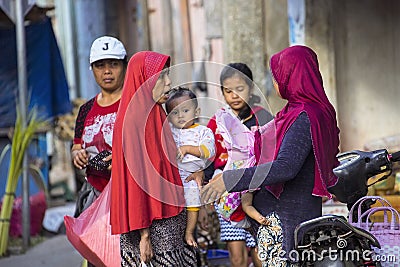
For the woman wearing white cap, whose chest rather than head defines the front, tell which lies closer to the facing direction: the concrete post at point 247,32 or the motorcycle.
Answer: the motorcycle

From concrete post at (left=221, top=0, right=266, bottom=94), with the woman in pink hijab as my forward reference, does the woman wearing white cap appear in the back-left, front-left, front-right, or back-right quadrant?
front-right

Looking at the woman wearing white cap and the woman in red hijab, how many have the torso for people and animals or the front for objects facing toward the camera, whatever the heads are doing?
1

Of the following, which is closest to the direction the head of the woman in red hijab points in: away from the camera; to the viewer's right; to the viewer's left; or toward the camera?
to the viewer's right

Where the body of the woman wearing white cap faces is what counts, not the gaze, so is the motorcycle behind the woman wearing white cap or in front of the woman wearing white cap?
in front

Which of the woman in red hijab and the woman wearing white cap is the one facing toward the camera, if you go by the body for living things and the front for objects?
the woman wearing white cap

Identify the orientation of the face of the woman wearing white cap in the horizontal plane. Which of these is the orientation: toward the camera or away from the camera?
toward the camera

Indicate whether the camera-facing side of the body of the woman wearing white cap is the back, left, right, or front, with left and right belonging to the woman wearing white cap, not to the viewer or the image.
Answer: front

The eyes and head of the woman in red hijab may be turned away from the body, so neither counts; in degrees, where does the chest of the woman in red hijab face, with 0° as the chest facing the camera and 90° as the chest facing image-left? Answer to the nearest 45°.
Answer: approximately 270°

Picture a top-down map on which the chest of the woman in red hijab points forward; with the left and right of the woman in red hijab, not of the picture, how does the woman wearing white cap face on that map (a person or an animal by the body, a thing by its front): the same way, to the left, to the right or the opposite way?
to the right
